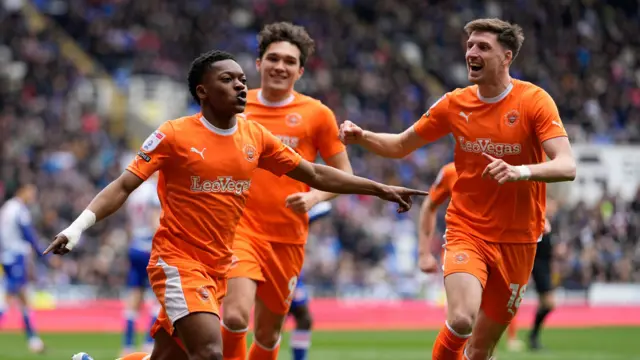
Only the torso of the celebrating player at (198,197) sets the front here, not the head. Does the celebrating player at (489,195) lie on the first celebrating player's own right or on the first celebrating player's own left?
on the first celebrating player's own left

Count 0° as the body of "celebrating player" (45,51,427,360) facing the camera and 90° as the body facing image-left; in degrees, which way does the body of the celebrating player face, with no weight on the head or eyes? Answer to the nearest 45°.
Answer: approximately 315°

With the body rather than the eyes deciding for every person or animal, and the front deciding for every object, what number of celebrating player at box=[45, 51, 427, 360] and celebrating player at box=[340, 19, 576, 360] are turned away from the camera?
0

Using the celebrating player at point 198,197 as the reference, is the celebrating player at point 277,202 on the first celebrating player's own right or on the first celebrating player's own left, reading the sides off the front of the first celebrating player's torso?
on the first celebrating player's own left

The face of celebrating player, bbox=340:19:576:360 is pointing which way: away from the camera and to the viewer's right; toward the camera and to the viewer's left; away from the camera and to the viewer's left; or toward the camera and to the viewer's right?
toward the camera and to the viewer's left

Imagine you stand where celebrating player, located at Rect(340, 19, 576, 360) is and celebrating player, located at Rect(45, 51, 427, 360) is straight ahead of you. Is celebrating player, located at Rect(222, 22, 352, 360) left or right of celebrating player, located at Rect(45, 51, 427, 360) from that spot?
right

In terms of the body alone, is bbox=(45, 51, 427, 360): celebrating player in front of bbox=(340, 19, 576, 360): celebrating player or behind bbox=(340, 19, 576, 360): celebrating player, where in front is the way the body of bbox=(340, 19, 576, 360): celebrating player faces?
in front

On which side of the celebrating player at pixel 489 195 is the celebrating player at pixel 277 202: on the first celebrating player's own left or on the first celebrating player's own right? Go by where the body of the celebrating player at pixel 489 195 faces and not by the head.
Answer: on the first celebrating player's own right

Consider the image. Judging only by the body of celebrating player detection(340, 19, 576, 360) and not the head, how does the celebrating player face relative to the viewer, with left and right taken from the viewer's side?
facing the viewer and to the left of the viewer
